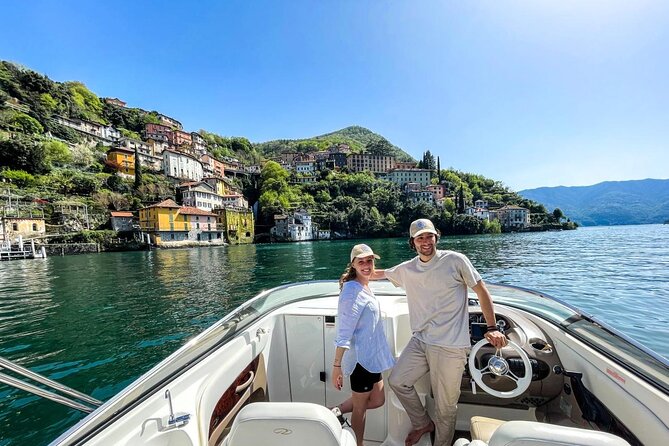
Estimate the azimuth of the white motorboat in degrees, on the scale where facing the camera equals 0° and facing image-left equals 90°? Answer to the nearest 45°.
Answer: approximately 180°

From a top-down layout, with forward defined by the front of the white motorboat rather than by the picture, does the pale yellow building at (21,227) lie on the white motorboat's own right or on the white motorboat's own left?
on the white motorboat's own left

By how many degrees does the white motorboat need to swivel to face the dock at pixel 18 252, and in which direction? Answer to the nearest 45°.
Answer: approximately 45° to its left

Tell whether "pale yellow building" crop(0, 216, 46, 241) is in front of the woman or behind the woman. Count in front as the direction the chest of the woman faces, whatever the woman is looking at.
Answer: behind

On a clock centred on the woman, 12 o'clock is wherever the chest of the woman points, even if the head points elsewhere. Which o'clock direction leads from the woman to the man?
The man is roughly at 10 o'clock from the woman.

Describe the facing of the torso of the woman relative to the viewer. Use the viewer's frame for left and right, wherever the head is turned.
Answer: facing the viewer and to the right of the viewer
